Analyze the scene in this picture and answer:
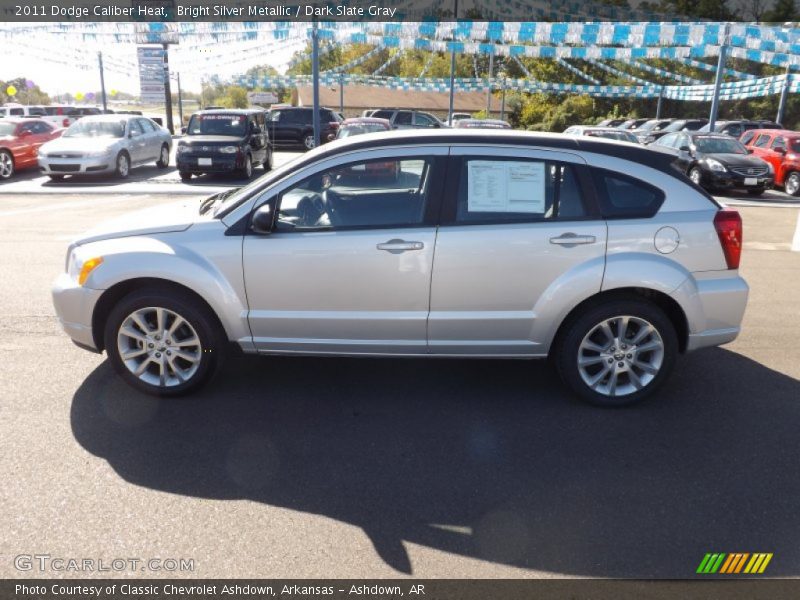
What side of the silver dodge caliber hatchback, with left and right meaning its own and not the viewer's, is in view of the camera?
left

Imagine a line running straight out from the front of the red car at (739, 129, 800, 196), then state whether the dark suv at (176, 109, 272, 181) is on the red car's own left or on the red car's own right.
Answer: on the red car's own right

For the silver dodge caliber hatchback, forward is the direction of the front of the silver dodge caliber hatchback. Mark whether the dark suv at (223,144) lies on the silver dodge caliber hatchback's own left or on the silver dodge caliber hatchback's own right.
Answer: on the silver dodge caliber hatchback's own right

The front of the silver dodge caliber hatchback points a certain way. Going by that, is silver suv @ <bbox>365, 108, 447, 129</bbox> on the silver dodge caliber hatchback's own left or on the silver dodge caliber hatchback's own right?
on the silver dodge caliber hatchback's own right

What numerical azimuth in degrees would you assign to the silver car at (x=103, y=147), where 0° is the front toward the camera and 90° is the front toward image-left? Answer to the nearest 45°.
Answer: approximately 45°

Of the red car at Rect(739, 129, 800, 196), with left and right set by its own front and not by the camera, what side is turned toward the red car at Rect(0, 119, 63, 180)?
right

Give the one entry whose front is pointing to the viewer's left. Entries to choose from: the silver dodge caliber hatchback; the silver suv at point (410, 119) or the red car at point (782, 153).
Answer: the silver dodge caliber hatchback

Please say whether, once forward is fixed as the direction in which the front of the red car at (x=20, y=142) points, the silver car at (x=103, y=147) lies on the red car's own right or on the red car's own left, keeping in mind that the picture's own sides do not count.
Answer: on the red car's own left
